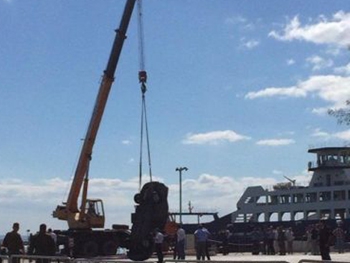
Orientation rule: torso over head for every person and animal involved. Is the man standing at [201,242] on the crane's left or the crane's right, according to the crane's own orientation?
on its right

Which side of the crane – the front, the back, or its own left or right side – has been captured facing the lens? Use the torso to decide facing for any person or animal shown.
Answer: right

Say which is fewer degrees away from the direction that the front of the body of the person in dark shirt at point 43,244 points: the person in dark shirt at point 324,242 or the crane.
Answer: the crane

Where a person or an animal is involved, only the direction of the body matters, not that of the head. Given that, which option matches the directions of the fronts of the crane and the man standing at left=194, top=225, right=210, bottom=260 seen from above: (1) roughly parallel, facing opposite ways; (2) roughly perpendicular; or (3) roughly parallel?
roughly perpendicular

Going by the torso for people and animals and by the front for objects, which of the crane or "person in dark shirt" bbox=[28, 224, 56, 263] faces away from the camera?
the person in dark shirt

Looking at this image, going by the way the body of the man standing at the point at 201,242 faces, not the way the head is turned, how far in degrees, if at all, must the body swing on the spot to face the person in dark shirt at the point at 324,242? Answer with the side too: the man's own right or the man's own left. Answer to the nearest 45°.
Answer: approximately 135° to the man's own right

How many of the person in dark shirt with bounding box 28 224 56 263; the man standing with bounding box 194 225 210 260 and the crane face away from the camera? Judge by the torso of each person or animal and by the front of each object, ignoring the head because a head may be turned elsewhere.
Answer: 2

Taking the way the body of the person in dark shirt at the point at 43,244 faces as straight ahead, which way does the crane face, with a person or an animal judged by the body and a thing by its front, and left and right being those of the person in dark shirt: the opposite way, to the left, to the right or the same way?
to the right

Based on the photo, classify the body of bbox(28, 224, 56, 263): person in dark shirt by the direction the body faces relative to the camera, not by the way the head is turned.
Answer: away from the camera

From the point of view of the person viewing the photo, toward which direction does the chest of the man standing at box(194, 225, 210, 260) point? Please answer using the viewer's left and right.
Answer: facing away from the viewer
